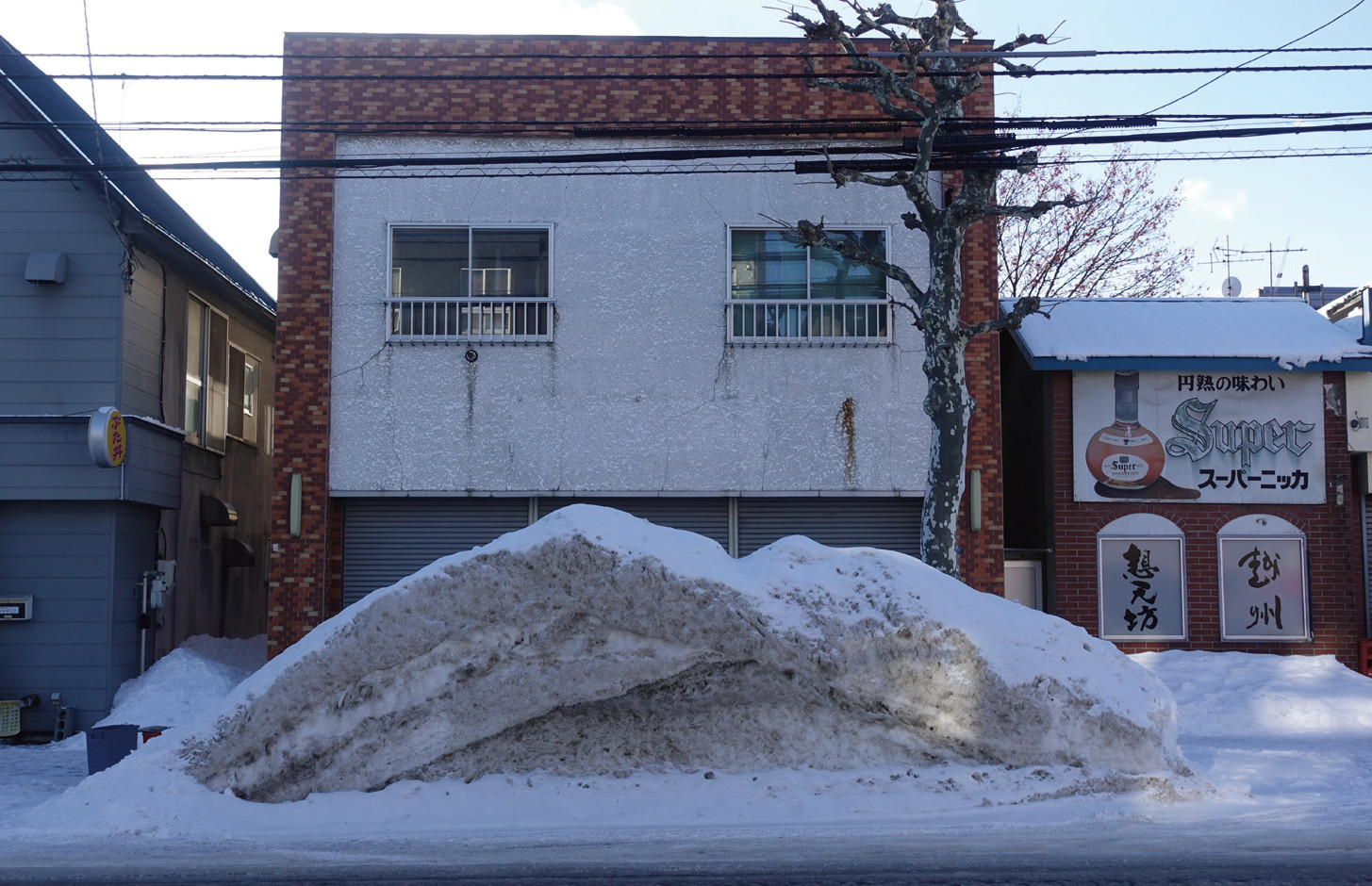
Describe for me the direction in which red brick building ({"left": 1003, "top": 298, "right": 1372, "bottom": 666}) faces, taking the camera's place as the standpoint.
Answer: facing the viewer

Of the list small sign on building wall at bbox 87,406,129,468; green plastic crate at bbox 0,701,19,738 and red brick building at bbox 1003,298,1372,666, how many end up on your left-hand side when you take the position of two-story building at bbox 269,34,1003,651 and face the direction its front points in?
1

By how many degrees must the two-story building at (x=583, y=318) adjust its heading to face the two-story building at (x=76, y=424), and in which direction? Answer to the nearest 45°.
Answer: approximately 90° to its right

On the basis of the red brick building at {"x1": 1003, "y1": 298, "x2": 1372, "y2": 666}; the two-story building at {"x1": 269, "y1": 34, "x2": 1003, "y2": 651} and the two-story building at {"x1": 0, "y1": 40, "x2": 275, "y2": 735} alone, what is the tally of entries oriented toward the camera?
3

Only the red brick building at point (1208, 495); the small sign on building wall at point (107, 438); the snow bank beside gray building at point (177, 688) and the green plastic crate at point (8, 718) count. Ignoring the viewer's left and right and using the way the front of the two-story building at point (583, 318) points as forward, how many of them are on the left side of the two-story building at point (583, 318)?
1

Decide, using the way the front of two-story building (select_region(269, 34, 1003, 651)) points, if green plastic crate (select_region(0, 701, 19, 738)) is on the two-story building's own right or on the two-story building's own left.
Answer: on the two-story building's own right

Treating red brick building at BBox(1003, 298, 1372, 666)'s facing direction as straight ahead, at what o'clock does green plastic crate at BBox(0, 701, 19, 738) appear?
The green plastic crate is roughly at 2 o'clock from the red brick building.

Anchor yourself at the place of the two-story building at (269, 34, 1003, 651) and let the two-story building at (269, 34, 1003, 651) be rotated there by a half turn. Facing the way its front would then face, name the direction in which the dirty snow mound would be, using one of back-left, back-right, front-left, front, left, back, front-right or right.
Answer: back

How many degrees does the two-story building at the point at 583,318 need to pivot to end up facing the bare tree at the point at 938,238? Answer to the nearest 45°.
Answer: approximately 45° to its left

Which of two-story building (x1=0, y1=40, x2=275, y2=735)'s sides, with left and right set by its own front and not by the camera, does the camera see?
front

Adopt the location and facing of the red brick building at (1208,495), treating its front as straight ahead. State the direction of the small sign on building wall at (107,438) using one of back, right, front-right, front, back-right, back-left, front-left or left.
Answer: front-right
